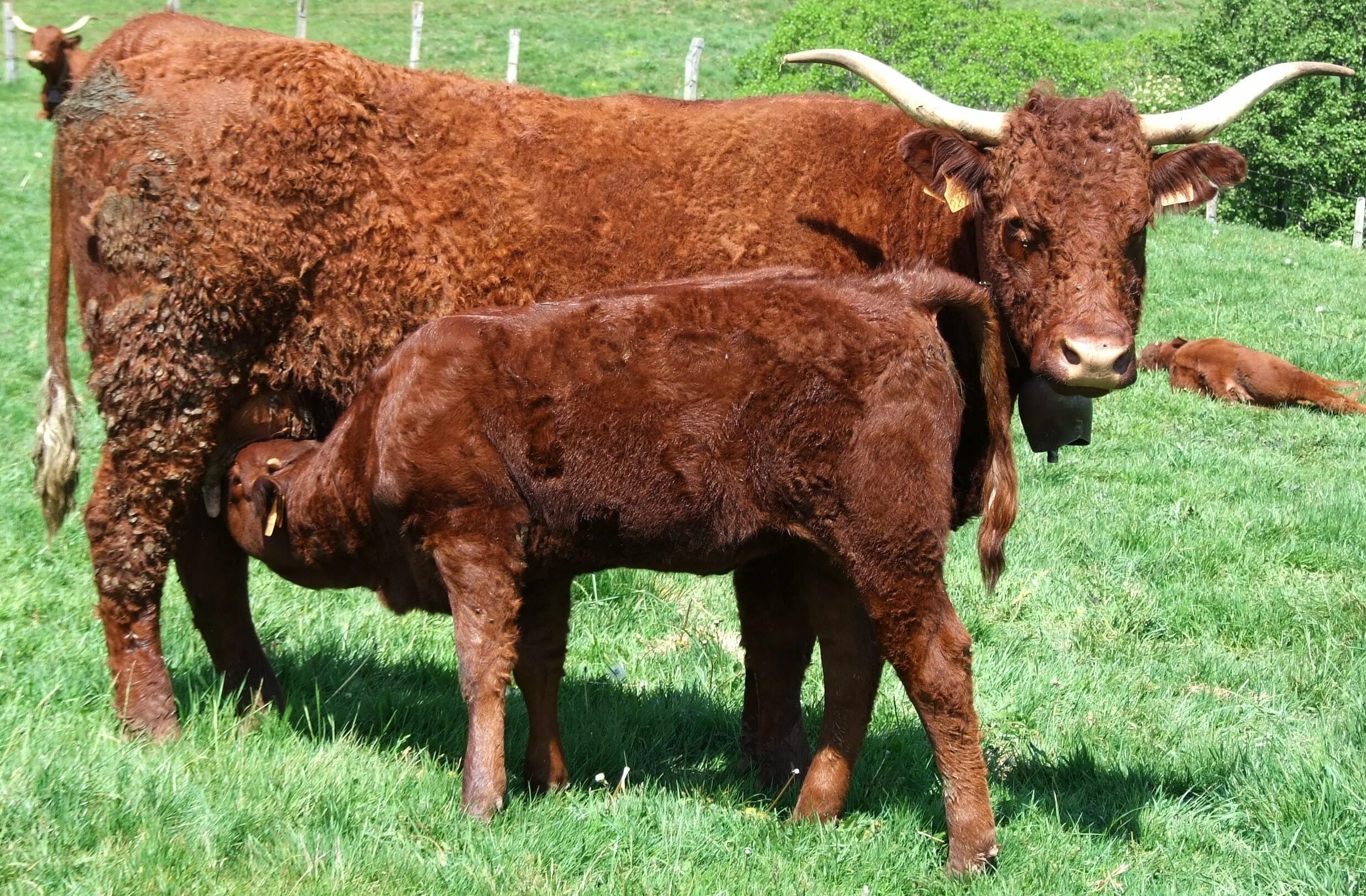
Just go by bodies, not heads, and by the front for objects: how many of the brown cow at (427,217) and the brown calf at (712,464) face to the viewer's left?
1

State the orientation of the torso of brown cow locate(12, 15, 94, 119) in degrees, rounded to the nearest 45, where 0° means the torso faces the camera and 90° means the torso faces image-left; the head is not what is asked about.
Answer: approximately 45°

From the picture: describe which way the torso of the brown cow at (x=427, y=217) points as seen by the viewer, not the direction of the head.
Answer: to the viewer's right

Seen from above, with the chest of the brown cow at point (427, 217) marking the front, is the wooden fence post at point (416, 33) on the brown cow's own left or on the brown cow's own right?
on the brown cow's own left

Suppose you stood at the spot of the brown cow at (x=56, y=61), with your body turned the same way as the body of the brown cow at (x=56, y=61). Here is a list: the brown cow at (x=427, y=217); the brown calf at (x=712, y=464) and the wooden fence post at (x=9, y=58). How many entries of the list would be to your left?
2

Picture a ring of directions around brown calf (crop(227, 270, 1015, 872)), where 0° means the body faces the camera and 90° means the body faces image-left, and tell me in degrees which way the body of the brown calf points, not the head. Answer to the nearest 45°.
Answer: approximately 90°

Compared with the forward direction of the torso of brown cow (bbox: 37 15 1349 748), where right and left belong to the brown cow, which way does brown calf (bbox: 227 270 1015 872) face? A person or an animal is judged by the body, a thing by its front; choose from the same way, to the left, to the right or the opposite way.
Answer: the opposite way

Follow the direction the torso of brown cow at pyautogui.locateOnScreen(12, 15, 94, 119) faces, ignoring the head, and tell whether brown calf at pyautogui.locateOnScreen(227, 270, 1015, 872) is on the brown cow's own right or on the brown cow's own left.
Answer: on the brown cow's own left

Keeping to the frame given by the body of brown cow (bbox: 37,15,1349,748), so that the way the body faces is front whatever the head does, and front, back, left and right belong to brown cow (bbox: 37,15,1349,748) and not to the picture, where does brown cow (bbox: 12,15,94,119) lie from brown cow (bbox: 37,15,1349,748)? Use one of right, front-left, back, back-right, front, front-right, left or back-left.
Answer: back

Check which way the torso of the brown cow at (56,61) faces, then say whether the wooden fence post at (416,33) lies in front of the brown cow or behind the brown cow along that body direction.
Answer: behind

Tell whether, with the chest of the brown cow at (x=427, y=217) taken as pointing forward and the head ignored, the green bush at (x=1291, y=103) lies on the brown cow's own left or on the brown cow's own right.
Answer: on the brown cow's own left

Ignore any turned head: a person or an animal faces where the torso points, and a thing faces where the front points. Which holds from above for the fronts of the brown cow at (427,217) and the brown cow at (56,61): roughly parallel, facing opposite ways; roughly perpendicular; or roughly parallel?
roughly perpendicular
